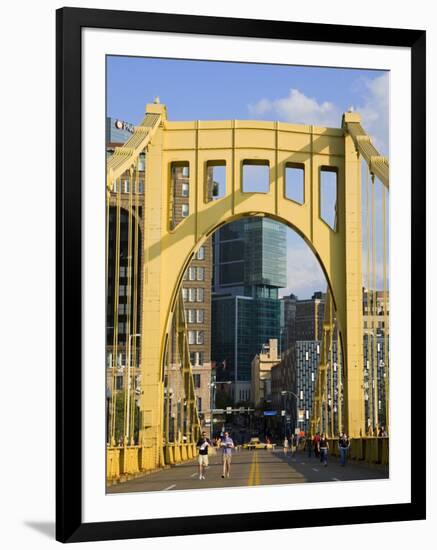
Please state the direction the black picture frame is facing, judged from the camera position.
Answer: facing the viewer and to the right of the viewer
